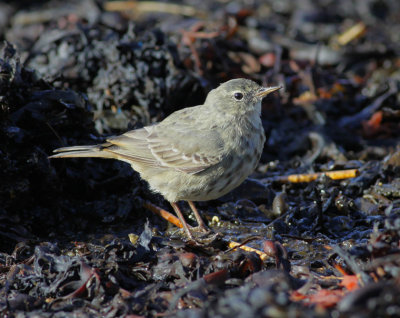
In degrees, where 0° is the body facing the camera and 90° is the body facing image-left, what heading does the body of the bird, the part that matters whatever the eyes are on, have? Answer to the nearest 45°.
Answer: approximately 270°
